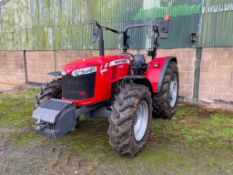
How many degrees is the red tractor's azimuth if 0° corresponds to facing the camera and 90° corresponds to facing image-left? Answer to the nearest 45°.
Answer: approximately 45°

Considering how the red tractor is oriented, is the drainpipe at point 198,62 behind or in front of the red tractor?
behind
